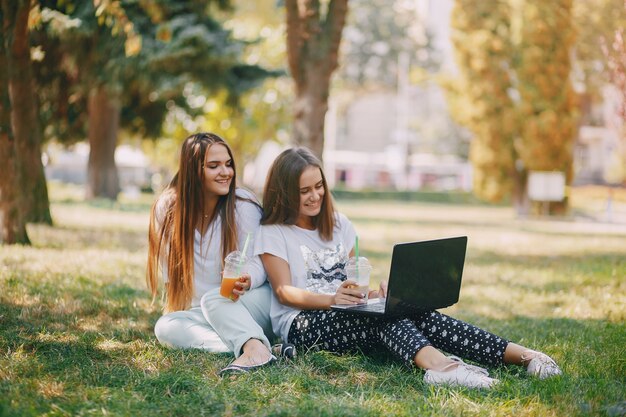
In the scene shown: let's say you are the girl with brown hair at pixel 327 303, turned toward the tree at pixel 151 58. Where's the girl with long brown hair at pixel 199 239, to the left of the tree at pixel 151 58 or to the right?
left

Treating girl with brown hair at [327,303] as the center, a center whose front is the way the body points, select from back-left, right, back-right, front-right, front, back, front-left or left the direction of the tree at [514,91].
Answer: back-left

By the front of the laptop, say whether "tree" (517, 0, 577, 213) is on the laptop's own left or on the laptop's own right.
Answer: on the laptop's own right

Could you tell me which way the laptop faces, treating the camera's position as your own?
facing away from the viewer and to the left of the viewer

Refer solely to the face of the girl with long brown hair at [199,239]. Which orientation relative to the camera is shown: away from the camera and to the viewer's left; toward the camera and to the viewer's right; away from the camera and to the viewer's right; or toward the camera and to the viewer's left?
toward the camera and to the viewer's right

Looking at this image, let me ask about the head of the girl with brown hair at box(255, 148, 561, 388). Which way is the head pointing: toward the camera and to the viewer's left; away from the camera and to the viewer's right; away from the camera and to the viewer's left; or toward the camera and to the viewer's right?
toward the camera and to the viewer's right

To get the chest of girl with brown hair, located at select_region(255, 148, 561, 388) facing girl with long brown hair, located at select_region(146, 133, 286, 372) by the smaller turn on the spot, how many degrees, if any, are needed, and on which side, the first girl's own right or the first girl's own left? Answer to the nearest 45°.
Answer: approximately 135° to the first girl's own right

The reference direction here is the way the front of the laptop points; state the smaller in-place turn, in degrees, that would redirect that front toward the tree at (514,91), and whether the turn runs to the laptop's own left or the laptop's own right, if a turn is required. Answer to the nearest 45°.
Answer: approximately 45° to the laptop's own right

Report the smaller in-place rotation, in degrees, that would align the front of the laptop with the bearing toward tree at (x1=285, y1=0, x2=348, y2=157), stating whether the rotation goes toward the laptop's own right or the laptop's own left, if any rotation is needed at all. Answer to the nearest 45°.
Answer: approximately 45° to the laptop's own right
